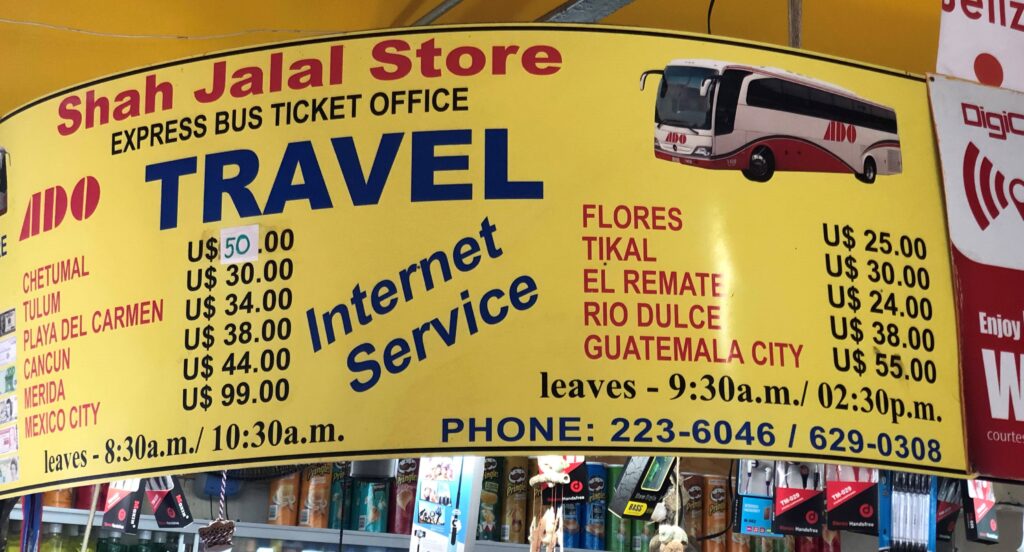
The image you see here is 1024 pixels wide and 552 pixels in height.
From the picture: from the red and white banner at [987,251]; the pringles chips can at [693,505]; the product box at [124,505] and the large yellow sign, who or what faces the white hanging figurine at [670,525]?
the pringles chips can at [693,505]

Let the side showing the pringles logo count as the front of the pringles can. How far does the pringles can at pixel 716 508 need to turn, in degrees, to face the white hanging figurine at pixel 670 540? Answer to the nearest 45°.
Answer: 0° — it already faces it

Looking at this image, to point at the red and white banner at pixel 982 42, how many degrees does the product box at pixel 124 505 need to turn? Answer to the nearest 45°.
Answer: approximately 90° to its left

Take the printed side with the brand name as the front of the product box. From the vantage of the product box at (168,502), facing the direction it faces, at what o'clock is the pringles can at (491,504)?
the pringles can at (491,504) is roughly at 9 o'clock from the product box at (168,502).

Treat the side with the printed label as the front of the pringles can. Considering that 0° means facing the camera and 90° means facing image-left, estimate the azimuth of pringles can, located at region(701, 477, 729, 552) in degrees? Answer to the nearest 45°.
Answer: approximately 0°
